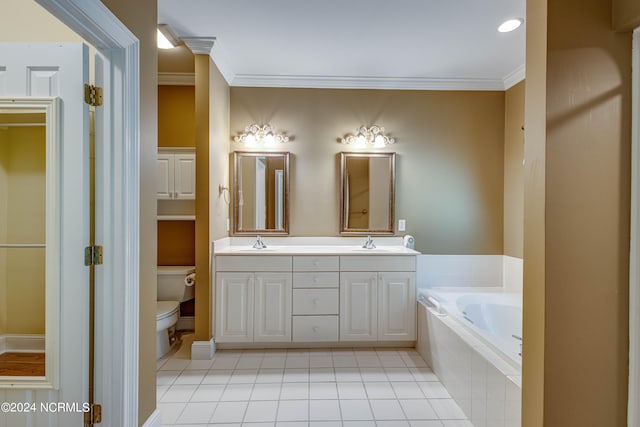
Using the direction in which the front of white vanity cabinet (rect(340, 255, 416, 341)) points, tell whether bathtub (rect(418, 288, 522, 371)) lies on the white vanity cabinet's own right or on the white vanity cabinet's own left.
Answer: on the white vanity cabinet's own left

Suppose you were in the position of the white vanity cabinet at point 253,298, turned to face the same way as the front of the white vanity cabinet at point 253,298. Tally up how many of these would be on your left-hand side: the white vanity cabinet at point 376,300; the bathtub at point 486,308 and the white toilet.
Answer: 2

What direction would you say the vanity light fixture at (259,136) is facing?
toward the camera

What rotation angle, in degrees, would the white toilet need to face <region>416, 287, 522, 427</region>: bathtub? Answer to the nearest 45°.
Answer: approximately 45° to its left

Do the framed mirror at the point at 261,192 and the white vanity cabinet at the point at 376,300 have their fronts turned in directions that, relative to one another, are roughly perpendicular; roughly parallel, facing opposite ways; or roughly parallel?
roughly parallel

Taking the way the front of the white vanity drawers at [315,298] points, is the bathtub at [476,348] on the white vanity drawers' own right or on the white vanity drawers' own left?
on the white vanity drawers' own left

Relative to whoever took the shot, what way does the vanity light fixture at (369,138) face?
facing the viewer

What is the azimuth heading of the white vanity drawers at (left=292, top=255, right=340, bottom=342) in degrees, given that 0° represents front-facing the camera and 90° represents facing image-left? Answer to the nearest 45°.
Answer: approximately 0°

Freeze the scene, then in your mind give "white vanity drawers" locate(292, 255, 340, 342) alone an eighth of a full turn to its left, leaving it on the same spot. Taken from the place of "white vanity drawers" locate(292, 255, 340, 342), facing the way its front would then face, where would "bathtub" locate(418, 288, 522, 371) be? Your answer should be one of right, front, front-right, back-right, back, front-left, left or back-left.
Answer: front-left

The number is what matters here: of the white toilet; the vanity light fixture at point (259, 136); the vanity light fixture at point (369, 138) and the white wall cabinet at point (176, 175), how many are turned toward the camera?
4

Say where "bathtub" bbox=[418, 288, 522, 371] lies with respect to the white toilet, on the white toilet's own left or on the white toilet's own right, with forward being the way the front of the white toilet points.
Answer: on the white toilet's own left

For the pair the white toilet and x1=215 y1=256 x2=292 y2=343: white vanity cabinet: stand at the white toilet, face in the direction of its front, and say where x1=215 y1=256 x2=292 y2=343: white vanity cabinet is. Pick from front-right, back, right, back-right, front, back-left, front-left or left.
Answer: front-left
